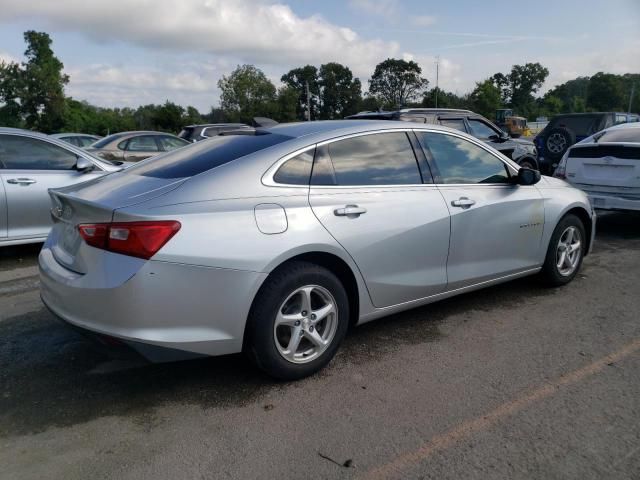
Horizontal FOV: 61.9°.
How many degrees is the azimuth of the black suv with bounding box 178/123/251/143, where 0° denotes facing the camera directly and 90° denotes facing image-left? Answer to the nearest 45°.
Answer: approximately 225°

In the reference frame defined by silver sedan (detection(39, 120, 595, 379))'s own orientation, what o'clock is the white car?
The white car is roughly at 12 o'clock from the silver sedan.

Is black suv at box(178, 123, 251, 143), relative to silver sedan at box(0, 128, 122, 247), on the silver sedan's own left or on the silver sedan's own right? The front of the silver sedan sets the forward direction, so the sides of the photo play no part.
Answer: on the silver sedan's own left

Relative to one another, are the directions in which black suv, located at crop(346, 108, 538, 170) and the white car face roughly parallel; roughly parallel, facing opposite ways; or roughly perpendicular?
roughly perpendicular

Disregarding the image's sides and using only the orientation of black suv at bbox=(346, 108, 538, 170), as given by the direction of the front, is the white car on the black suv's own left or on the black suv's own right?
on the black suv's own right

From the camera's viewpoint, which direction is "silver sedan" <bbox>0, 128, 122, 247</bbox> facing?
to the viewer's right

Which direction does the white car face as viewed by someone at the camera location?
facing away from the viewer

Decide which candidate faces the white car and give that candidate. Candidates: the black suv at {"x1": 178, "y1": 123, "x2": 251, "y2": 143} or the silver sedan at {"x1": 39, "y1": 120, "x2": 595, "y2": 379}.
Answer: the silver sedan

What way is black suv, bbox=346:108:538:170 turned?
to the viewer's right

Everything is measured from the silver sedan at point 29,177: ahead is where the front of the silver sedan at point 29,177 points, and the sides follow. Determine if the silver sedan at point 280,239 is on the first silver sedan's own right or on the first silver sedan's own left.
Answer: on the first silver sedan's own right

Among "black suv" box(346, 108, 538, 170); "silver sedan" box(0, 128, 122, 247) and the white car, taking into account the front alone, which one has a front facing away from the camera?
the white car

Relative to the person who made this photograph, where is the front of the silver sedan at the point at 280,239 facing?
facing away from the viewer and to the right of the viewer

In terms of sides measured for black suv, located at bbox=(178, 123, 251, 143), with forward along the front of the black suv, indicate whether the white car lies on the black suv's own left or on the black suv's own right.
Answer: on the black suv's own right

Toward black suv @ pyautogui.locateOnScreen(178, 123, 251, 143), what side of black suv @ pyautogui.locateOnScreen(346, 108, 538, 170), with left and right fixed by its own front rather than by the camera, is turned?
back

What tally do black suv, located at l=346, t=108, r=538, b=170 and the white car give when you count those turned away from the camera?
1
